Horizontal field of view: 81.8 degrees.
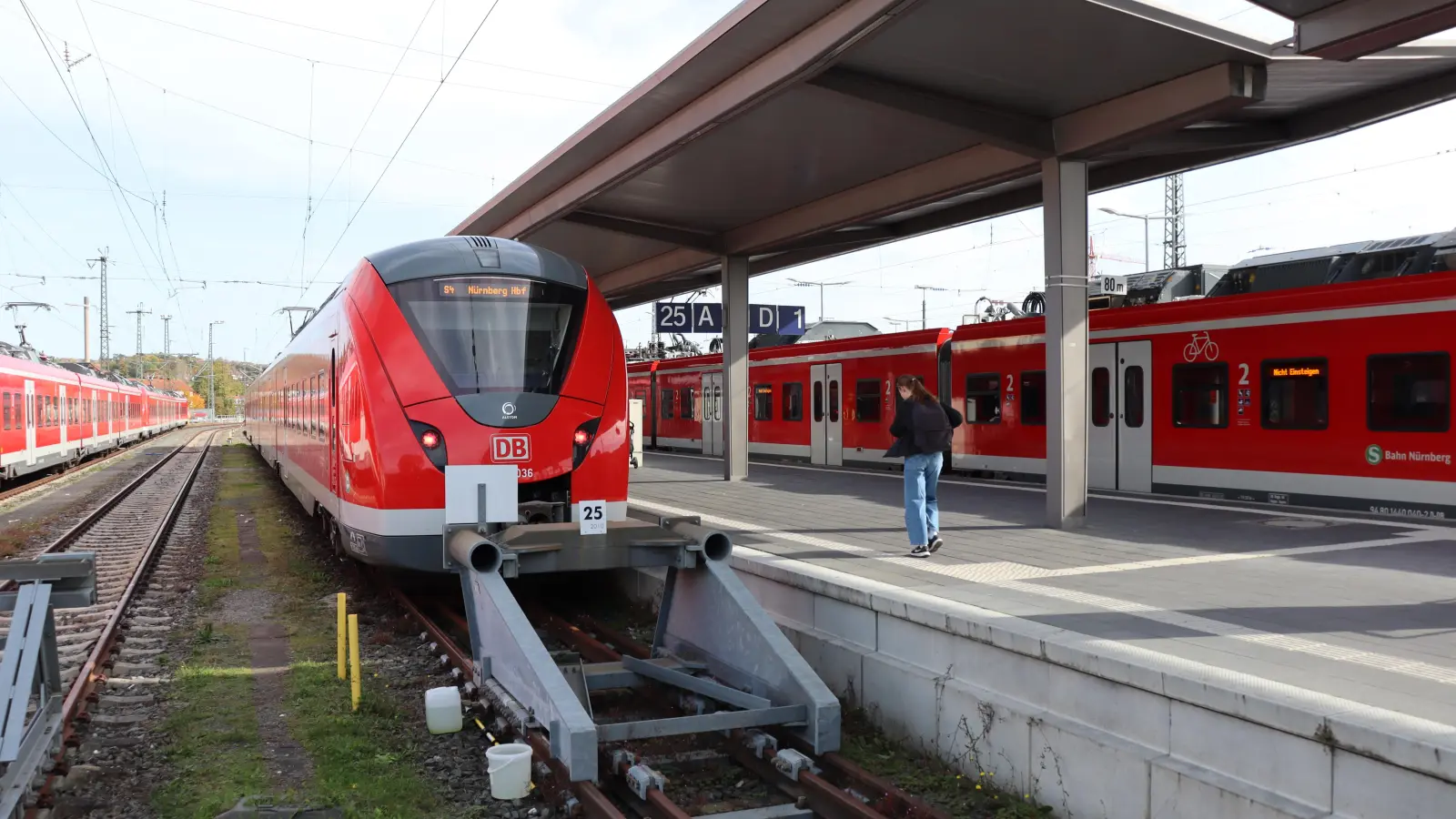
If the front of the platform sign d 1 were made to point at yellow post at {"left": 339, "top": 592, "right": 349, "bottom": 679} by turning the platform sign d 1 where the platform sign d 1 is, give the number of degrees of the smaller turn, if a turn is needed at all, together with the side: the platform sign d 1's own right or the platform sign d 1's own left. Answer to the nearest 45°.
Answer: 0° — it already faces it

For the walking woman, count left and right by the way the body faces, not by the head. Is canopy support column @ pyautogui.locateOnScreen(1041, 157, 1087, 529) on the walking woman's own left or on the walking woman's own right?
on the walking woman's own right

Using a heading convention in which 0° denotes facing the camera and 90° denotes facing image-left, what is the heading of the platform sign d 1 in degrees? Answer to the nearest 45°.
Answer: approximately 0°

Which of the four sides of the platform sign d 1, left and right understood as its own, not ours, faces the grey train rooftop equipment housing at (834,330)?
back

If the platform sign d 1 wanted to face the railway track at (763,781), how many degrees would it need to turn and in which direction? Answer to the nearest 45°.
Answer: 0° — it already faces it

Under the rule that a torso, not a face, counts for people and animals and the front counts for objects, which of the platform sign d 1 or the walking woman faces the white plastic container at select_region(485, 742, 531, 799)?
the platform sign d 1

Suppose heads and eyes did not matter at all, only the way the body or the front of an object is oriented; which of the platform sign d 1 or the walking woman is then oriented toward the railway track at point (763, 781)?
the platform sign d 1

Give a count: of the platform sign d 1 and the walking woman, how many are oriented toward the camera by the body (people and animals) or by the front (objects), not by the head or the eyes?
1

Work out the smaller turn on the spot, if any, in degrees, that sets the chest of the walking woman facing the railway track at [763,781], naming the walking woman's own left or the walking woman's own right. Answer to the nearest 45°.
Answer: approximately 135° to the walking woman's own left

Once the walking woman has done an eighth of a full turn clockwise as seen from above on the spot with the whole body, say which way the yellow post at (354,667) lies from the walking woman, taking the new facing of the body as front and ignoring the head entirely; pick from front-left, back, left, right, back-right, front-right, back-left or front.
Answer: back-left

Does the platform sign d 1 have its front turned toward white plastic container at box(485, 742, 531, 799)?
yes

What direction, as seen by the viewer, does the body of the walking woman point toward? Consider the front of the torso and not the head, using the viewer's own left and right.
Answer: facing away from the viewer and to the left of the viewer

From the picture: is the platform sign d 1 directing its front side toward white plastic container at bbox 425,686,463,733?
yes

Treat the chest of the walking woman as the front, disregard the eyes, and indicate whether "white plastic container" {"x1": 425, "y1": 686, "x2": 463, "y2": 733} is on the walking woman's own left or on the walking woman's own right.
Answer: on the walking woman's own left
